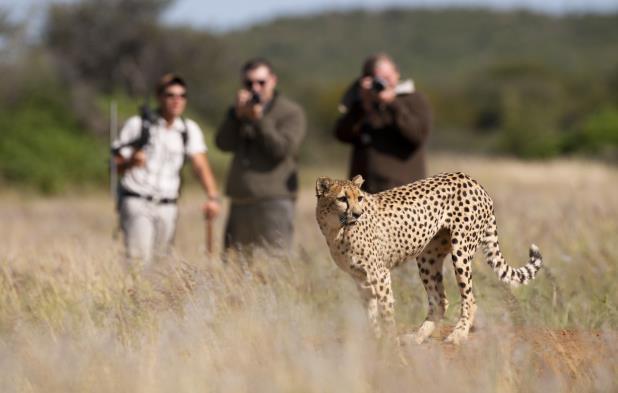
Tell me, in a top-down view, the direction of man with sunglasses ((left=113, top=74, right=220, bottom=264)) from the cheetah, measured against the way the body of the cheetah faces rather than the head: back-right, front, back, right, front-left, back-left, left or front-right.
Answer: front-right

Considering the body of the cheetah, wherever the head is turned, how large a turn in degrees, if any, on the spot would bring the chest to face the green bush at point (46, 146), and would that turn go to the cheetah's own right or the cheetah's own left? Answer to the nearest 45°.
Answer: approximately 45° to the cheetah's own right

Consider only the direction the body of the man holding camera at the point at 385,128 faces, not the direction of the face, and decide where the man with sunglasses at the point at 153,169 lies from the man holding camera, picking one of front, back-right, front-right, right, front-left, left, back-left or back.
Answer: right

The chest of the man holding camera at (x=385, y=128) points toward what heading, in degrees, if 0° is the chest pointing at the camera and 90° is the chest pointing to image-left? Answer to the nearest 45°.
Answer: approximately 0°

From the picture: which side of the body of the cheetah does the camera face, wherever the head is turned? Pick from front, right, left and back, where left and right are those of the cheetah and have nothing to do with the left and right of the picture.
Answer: left

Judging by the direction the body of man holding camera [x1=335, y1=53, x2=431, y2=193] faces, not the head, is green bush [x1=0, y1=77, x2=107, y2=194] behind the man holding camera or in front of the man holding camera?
behind

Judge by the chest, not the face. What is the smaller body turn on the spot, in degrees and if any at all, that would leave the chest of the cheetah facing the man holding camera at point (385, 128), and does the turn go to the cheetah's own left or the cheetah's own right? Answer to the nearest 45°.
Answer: approximately 90° to the cheetah's own right

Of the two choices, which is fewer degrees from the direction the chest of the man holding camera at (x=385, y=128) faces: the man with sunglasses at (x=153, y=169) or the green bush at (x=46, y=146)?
the man with sunglasses

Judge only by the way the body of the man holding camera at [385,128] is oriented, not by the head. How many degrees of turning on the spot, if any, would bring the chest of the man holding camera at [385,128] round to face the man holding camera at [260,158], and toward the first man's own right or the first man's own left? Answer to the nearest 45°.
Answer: approximately 90° to the first man's own right

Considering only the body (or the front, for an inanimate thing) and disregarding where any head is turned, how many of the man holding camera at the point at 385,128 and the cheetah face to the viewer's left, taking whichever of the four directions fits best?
1

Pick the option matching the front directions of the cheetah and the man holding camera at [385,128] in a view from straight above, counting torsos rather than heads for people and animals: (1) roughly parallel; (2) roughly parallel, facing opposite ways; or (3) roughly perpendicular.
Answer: roughly perpendicular

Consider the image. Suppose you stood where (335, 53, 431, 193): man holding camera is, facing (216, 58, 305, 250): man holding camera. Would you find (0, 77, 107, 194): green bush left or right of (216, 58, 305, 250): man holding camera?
right

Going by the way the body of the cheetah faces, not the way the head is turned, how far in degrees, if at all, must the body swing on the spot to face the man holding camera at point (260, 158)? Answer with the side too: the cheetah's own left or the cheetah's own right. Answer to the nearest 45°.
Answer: approximately 45° to the cheetah's own right
